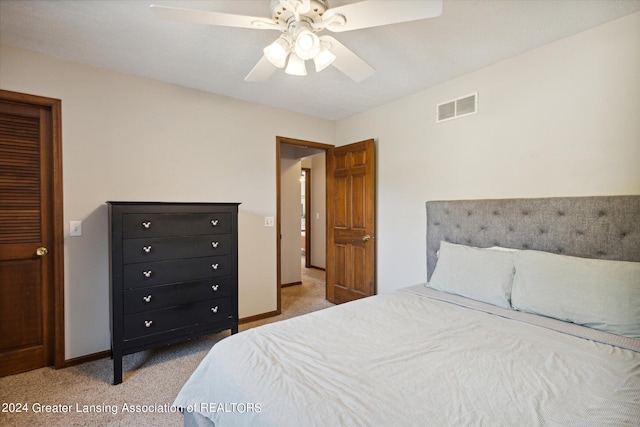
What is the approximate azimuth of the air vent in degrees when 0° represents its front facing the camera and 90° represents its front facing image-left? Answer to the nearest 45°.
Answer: approximately 45°

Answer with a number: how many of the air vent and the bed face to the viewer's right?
0

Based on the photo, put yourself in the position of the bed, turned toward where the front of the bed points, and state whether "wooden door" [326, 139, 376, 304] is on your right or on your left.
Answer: on your right

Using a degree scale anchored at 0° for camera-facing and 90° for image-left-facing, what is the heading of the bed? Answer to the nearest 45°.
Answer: approximately 45°

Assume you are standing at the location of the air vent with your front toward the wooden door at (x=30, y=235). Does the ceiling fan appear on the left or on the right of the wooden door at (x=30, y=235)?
left

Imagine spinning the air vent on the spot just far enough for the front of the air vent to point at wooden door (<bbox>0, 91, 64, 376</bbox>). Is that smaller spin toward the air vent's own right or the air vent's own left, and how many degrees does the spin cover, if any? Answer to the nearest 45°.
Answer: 0° — it already faces it
